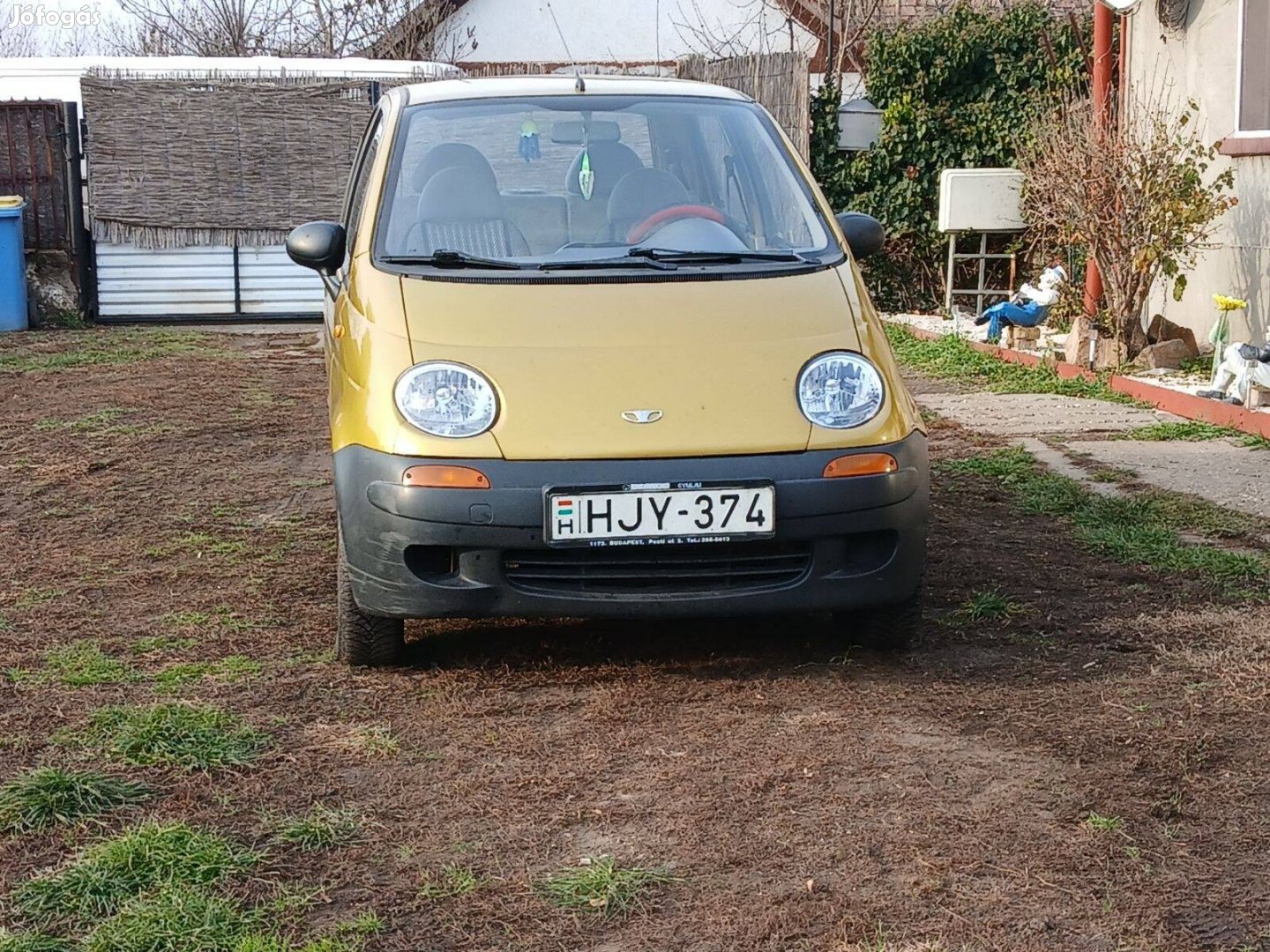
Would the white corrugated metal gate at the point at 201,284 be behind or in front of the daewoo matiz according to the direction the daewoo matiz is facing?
behind

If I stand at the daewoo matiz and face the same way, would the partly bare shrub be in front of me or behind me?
behind

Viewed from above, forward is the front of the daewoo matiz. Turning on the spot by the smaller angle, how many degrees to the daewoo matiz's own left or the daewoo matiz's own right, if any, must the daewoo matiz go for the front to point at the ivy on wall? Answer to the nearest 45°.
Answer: approximately 180°

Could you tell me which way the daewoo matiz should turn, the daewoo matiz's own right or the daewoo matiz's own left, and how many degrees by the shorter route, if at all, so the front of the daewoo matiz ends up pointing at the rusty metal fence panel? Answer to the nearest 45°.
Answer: approximately 135° to the daewoo matiz's own right

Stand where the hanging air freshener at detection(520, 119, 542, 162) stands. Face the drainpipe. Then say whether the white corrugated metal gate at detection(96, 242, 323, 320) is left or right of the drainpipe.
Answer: left

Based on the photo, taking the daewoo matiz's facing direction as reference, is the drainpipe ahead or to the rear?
to the rear

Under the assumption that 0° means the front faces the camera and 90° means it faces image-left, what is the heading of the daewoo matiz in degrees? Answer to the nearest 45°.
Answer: approximately 0°
